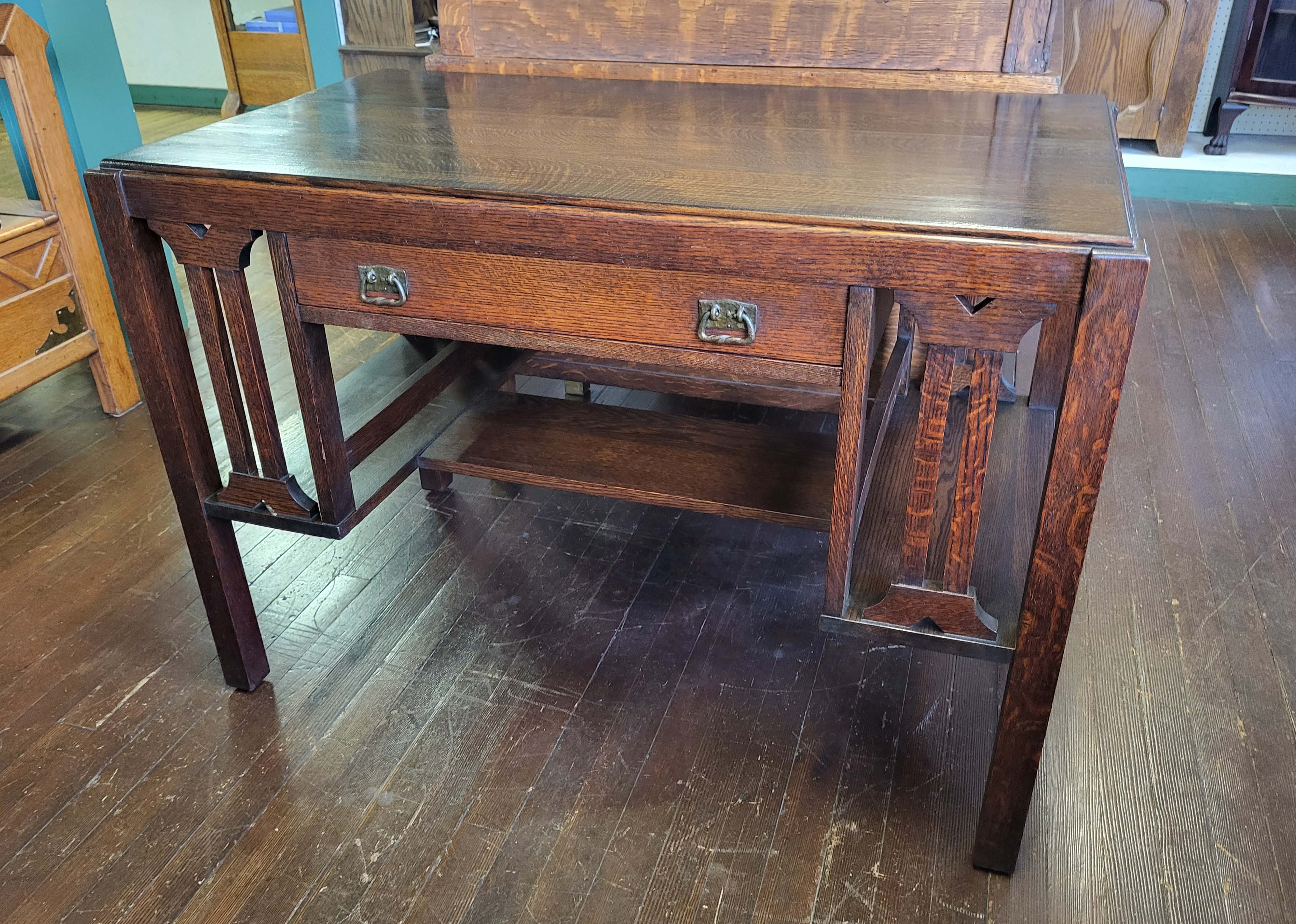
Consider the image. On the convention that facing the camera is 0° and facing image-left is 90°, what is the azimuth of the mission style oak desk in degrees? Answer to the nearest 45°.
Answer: approximately 0°

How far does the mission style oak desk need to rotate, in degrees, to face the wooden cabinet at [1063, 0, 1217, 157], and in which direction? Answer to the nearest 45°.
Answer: approximately 135° to its left

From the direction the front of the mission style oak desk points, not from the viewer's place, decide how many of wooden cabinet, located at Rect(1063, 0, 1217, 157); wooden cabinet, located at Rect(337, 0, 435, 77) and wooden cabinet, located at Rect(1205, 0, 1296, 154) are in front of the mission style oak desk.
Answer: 0

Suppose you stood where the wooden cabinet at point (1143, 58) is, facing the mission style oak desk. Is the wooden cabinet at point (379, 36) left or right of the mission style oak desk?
right

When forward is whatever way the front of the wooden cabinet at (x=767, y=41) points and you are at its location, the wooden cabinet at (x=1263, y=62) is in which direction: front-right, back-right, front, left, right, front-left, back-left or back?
back-left

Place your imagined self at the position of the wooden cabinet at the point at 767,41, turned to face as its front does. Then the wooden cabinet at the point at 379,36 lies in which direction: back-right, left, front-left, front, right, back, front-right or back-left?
back-right

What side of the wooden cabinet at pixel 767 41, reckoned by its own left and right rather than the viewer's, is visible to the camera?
front

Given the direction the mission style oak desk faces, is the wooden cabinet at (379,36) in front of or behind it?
behind
